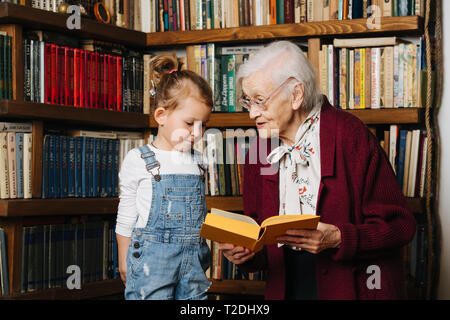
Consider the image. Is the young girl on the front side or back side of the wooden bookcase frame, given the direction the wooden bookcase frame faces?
on the front side

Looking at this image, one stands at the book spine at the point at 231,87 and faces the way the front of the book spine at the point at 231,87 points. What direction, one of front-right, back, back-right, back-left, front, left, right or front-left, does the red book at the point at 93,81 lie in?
right

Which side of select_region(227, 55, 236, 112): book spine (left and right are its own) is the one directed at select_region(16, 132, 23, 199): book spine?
right

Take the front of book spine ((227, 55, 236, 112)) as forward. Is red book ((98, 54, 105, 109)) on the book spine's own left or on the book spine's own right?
on the book spine's own right

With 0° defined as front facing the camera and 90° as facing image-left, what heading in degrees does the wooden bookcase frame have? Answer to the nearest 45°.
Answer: approximately 0°

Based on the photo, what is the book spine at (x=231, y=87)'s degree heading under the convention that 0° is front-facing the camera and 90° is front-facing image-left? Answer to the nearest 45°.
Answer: approximately 0°

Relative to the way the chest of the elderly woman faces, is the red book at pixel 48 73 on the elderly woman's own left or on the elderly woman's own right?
on the elderly woman's own right

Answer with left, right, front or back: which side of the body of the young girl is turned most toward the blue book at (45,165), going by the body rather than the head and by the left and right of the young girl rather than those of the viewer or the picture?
back

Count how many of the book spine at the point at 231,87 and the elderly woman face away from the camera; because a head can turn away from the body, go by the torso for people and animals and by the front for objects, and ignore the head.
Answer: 0

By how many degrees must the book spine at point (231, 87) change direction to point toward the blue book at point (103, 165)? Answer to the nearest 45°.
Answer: approximately 90° to its right
